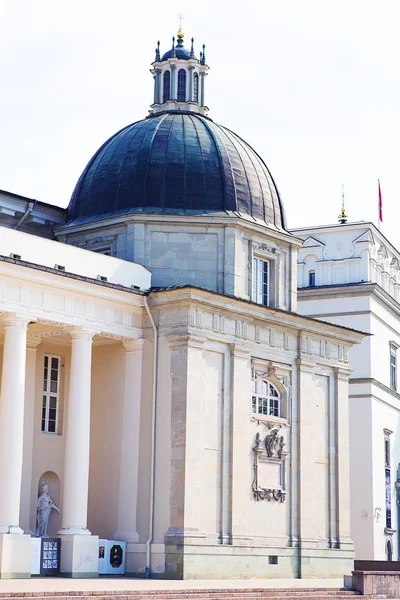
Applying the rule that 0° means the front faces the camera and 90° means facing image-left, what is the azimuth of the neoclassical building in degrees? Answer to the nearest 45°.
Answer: approximately 45°

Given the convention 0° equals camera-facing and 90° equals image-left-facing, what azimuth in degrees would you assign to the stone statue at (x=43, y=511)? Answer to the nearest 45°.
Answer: approximately 315°

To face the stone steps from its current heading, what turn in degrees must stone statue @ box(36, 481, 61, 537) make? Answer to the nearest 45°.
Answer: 0° — it already faces it
